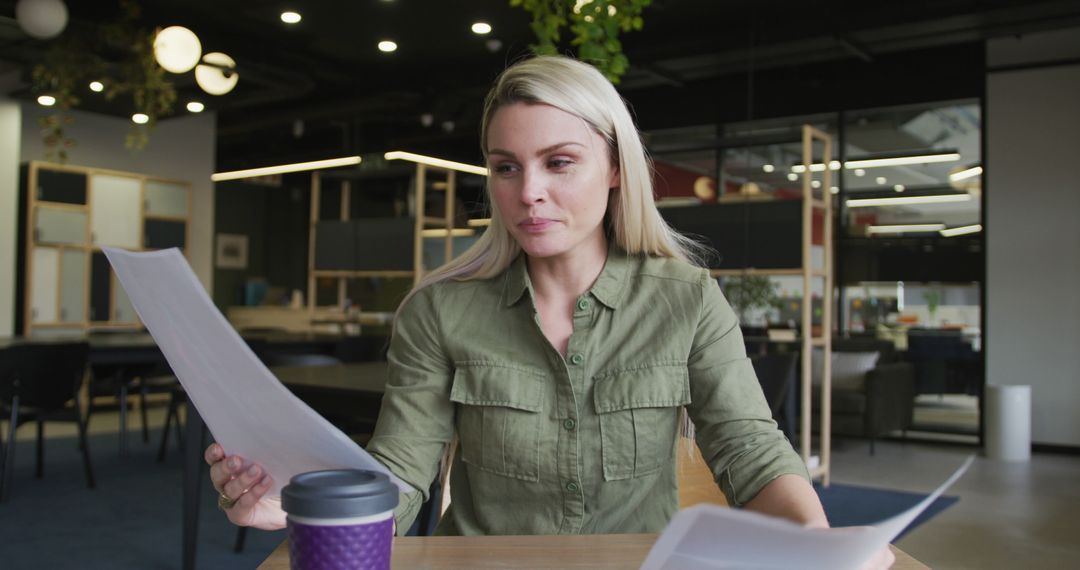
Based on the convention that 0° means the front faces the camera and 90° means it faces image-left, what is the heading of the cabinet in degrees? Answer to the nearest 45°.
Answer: approximately 315°

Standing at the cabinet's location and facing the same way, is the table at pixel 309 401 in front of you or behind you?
in front

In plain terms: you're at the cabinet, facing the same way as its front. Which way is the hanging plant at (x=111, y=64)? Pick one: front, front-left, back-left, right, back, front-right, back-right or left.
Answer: front-right

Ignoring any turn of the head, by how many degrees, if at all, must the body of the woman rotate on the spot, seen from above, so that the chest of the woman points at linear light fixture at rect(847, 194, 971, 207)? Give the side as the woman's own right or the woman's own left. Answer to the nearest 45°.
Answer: approximately 135° to the woman's own left

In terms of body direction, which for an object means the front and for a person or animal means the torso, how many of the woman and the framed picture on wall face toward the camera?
2

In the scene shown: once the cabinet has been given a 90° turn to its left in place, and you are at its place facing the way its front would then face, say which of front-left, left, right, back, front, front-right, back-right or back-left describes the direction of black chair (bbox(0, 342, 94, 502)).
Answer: back-right

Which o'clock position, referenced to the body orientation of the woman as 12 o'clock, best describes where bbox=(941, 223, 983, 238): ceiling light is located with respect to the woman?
The ceiling light is roughly at 7 o'clock from the woman.

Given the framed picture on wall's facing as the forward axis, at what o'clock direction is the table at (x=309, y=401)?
The table is roughly at 12 o'clock from the framed picture on wall.

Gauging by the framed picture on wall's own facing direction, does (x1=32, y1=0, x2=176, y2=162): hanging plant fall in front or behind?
in front
